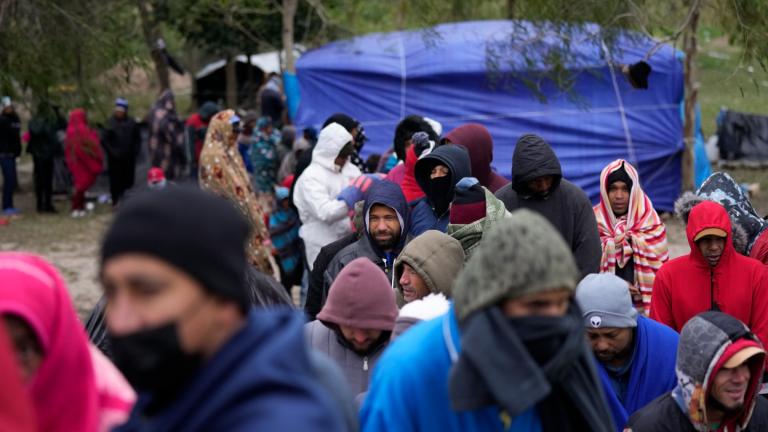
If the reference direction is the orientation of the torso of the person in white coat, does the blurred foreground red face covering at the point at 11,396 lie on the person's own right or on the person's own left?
on the person's own right

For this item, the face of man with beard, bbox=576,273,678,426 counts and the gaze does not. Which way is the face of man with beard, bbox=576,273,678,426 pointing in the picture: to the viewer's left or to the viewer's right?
to the viewer's left

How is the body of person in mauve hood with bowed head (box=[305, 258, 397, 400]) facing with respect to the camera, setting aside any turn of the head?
toward the camera

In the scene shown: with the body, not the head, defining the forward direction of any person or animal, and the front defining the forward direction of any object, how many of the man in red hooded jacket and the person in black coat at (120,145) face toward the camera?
2

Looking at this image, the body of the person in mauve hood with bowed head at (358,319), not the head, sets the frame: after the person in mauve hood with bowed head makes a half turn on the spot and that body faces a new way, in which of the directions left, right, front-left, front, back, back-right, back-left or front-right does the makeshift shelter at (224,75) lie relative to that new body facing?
front

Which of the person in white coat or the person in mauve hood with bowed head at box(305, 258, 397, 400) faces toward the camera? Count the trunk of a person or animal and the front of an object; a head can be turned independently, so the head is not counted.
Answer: the person in mauve hood with bowed head

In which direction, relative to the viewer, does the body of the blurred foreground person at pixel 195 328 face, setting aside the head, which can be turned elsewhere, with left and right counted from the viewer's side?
facing the viewer and to the left of the viewer

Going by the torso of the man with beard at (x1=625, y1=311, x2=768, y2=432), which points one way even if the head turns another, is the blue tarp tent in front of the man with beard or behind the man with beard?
behind

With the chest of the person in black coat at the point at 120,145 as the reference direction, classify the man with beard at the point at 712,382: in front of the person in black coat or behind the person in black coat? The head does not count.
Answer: in front

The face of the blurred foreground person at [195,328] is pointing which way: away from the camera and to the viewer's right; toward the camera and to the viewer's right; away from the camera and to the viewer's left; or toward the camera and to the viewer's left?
toward the camera and to the viewer's left

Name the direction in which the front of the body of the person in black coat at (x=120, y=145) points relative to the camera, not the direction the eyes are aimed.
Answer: toward the camera
